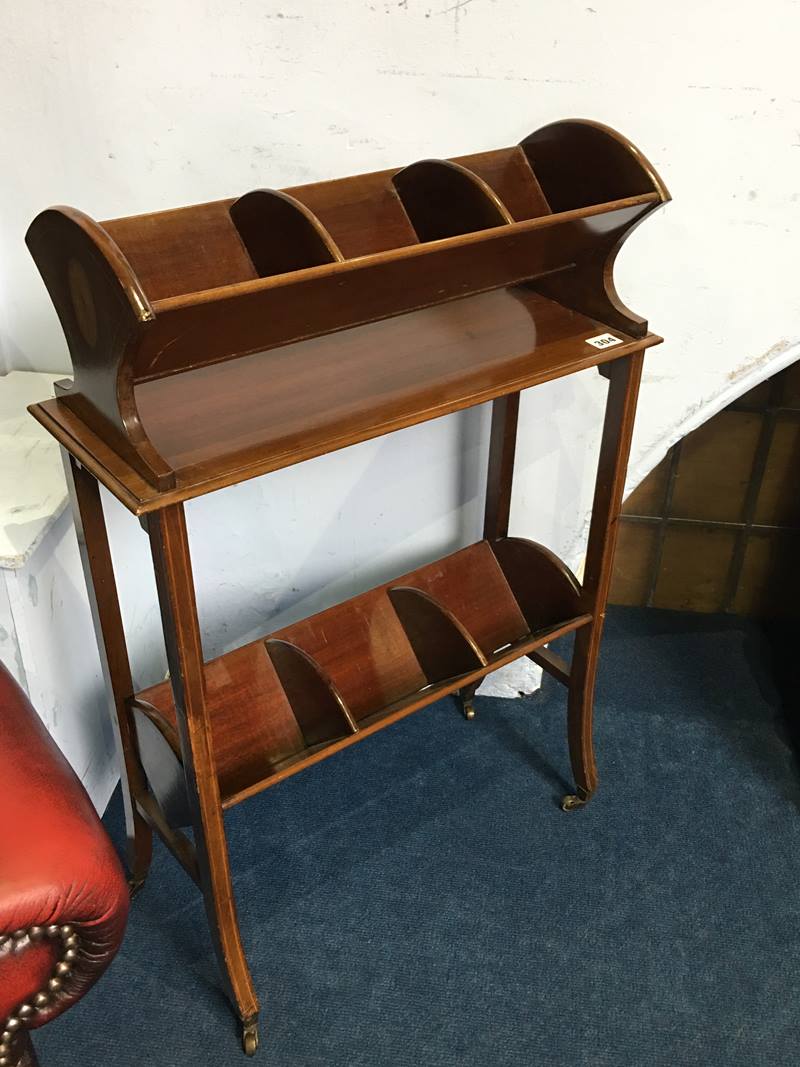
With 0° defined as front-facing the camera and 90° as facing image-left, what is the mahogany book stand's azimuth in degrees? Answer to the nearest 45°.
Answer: approximately 315°

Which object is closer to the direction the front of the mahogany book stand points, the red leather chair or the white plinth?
the red leather chair

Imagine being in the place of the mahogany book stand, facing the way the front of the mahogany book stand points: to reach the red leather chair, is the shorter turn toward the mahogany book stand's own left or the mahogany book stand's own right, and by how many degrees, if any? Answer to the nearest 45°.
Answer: approximately 90° to the mahogany book stand's own right

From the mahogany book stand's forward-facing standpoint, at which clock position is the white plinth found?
The white plinth is roughly at 5 o'clock from the mahogany book stand.
